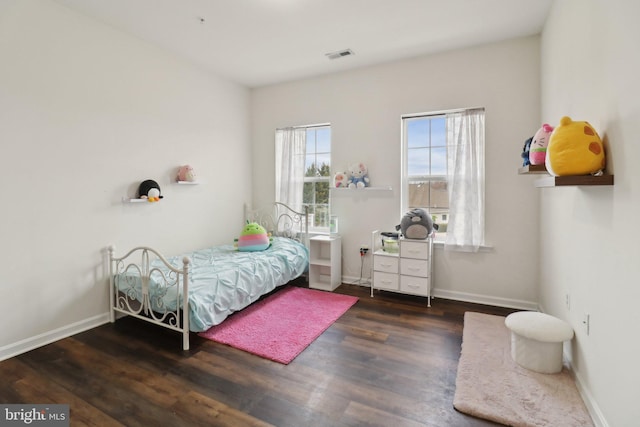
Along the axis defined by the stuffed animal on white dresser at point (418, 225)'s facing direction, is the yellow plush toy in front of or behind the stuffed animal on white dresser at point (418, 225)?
in front

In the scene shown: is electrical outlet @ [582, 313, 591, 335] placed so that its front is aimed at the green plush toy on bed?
yes

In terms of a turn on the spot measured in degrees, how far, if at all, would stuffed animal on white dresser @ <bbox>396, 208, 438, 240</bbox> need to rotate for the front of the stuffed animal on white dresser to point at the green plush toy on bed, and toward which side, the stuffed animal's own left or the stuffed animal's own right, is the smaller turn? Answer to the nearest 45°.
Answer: approximately 90° to the stuffed animal's own right

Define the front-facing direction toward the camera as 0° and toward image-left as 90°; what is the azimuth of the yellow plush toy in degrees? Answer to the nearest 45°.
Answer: approximately 90°

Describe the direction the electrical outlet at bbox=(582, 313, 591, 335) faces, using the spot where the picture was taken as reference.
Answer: facing to the left of the viewer

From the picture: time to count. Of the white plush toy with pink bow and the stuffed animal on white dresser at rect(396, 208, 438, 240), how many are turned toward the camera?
2

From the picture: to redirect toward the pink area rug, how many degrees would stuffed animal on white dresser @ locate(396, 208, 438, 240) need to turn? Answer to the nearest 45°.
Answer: approximately 45° to its right

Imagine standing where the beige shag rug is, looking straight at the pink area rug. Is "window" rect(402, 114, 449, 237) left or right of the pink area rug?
right

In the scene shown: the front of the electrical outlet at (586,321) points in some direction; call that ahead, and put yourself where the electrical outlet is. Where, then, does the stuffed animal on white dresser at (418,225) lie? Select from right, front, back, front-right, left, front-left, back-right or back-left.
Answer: front-right

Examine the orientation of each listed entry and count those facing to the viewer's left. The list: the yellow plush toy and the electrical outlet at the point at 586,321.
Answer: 2

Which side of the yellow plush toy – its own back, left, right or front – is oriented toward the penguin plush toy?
front

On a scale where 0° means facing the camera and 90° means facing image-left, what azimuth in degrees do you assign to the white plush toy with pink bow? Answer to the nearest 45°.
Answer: approximately 0°
